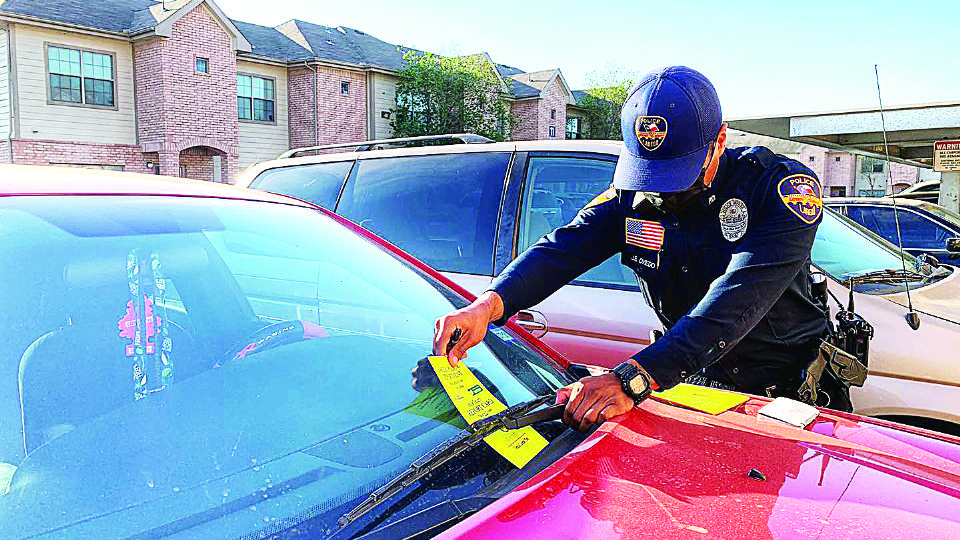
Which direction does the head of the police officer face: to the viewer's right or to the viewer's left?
to the viewer's left

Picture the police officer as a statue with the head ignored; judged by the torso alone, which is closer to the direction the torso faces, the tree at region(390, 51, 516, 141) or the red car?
the red car

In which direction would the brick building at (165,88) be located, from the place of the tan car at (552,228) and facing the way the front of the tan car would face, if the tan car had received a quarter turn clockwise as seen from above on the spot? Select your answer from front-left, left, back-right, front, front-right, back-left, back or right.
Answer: right

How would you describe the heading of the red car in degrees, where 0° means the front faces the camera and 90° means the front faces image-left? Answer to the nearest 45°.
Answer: approximately 315°

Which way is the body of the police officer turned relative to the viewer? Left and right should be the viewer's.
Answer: facing the viewer and to the left of the viewer

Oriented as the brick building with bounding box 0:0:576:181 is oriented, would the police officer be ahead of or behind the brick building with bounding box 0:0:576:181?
ahead

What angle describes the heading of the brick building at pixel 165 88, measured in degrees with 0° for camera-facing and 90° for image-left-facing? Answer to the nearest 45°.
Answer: approximately 315°

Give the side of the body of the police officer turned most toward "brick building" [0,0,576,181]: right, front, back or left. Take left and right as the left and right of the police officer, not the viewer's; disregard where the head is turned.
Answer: right

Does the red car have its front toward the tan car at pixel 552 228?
no

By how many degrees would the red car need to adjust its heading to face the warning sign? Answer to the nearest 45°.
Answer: approximately 90° to its left

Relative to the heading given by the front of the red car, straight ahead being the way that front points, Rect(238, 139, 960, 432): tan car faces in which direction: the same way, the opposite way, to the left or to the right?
the same way

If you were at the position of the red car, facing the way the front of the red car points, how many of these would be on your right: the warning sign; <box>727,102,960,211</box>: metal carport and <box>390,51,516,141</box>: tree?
0

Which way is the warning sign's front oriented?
toward the camera

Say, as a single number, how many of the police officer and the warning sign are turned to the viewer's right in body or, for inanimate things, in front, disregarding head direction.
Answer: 0

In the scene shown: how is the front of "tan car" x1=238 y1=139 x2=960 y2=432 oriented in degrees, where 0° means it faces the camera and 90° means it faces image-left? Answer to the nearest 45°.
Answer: approximately 315°
